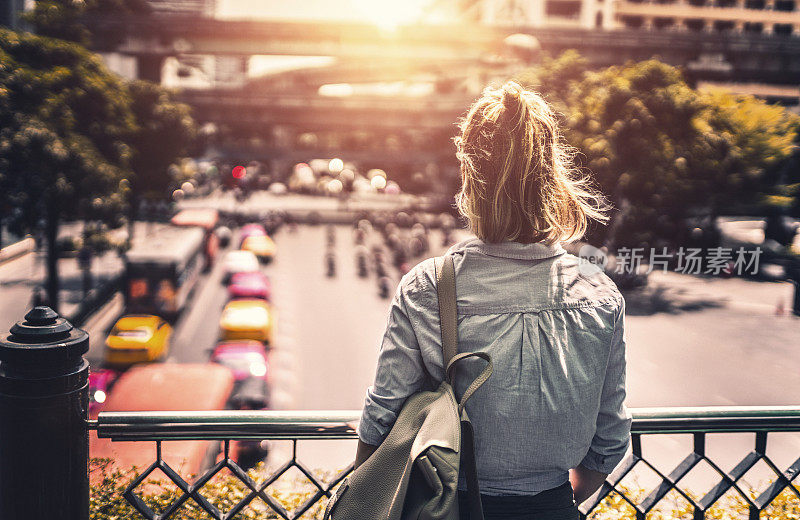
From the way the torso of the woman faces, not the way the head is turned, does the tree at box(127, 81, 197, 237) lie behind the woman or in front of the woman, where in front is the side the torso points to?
in front

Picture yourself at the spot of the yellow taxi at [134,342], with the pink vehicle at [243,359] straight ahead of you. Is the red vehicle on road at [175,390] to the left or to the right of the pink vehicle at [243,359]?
right

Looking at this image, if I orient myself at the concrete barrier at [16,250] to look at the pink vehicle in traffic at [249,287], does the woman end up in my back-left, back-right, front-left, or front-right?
front-right

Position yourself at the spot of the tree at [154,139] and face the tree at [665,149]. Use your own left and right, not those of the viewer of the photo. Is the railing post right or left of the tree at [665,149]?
right

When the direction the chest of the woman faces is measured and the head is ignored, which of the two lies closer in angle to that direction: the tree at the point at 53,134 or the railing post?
the tree

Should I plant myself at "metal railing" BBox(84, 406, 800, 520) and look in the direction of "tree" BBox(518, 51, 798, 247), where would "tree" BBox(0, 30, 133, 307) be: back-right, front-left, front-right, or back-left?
front-left

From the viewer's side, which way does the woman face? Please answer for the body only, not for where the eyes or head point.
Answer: away from the camera

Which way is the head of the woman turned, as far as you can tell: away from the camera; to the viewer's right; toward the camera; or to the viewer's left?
away from the camera

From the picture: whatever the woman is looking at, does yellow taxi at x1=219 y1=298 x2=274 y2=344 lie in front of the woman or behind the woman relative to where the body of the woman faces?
in front

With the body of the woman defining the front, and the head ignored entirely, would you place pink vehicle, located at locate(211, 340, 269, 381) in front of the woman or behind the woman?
in front

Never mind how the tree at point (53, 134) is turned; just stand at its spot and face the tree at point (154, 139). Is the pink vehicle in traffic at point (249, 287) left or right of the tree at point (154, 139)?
right

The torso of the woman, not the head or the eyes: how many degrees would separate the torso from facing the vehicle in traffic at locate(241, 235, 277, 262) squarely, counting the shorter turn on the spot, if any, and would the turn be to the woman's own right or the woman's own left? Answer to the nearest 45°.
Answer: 0° — they already face it
